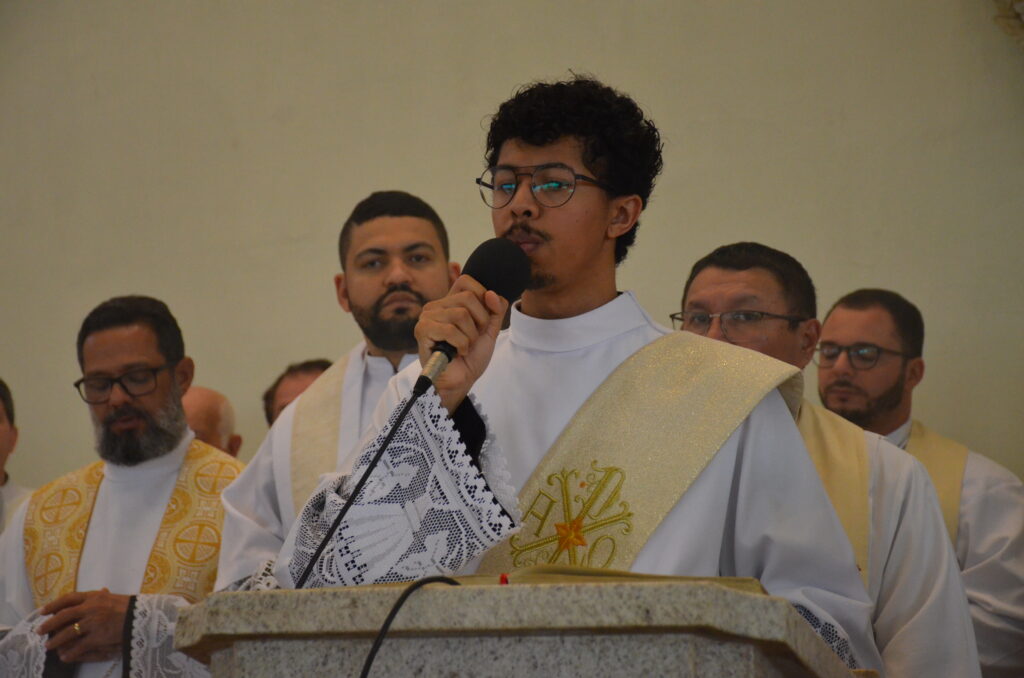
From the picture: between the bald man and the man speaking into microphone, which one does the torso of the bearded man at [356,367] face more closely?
the man speaking into microphone

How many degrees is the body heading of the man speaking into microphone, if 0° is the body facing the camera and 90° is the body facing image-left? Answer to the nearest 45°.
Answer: approximately 45°

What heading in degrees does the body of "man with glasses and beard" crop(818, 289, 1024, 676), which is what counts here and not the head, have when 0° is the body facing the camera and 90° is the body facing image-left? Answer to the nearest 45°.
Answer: approximately 45°

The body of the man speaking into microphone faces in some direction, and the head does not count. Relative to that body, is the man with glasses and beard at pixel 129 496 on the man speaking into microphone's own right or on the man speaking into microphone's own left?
on the man speaking into microphone's own right
